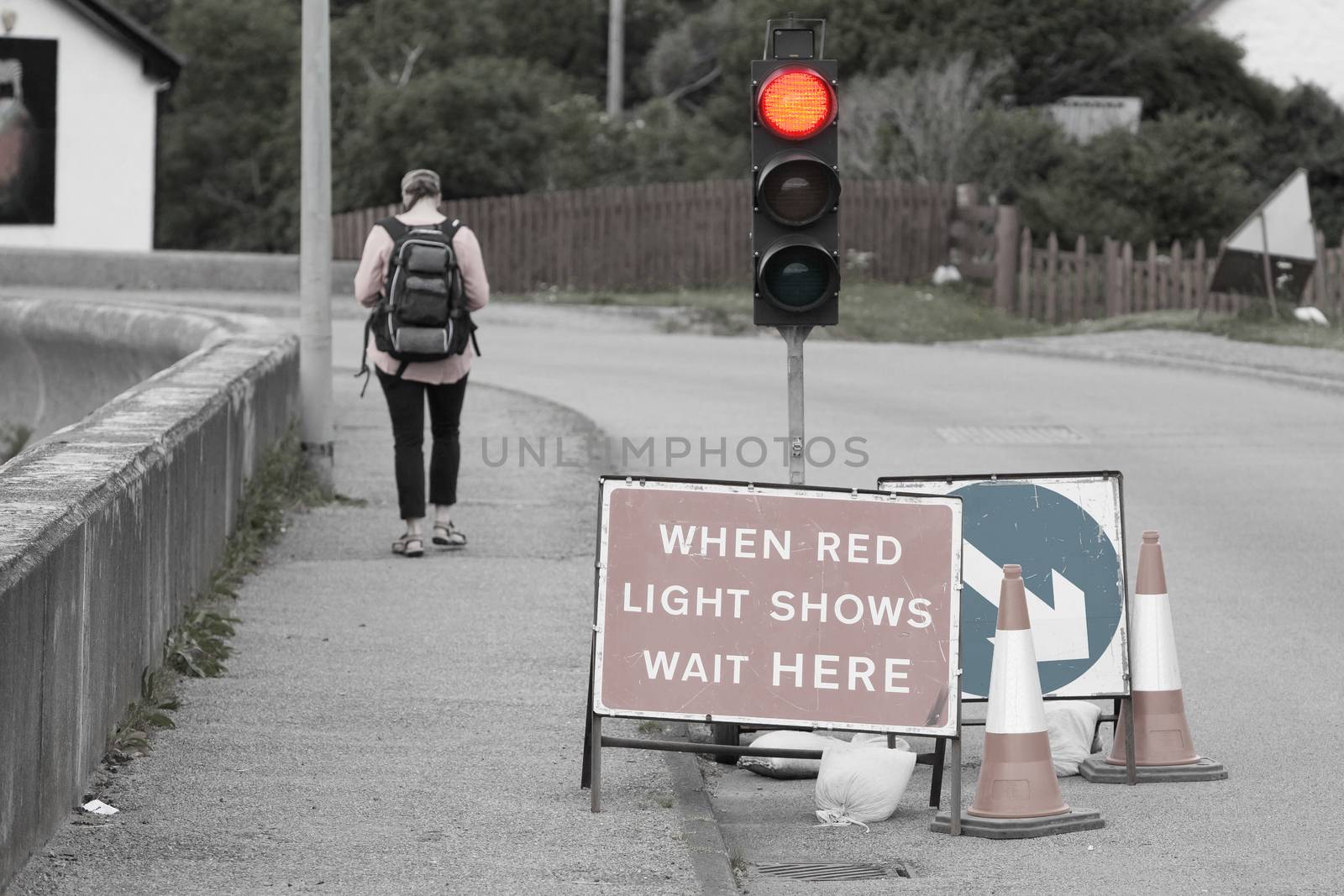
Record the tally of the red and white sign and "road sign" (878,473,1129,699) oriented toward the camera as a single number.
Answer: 2

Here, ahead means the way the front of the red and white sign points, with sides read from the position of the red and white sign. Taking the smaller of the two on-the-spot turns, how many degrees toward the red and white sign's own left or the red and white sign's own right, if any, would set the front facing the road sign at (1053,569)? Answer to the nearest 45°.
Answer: approximately 135° to the red and white sign's own left

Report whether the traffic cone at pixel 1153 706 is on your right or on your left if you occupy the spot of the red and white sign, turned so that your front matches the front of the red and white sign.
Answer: on your left

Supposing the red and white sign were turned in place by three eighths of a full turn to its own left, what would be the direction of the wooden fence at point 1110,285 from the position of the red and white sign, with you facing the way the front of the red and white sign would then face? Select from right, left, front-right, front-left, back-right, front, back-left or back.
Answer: front-left

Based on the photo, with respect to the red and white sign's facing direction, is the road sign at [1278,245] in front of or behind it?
behind

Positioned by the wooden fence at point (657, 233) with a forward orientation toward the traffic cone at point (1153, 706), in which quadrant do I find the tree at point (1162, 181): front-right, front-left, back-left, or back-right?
back-left

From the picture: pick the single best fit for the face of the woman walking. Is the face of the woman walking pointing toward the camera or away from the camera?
away from the camera

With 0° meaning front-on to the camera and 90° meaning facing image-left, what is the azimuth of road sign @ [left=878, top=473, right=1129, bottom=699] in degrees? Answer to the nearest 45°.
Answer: approximately 0°

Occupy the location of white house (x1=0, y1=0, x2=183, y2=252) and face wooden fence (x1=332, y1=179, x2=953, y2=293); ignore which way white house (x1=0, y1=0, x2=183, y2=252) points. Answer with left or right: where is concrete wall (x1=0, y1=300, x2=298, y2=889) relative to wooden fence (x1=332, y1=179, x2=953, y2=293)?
right

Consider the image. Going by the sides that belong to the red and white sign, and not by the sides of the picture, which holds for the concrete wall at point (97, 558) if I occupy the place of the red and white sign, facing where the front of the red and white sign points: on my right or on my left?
on my right

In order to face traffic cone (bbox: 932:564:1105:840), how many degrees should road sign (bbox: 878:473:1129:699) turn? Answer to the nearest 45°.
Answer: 0° — it already faces it

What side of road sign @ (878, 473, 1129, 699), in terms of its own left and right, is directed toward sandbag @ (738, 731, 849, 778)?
right
